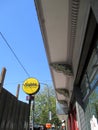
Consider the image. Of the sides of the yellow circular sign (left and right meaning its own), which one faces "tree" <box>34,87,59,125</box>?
back

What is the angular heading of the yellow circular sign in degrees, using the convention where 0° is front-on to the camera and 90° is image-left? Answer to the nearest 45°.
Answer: approximately 0°
